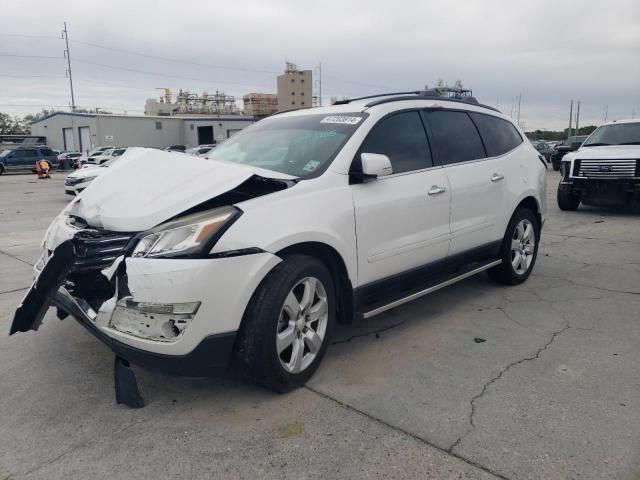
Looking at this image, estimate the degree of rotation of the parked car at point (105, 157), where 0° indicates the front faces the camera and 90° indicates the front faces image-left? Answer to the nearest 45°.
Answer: approximately 45°

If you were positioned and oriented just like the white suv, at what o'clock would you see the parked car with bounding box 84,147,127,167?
The parked car is roughly at 4 o'clock from the white suv.

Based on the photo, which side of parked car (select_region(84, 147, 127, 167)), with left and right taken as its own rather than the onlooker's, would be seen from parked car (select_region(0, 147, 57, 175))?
front

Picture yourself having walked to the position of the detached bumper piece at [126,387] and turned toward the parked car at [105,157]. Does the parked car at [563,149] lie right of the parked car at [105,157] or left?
right

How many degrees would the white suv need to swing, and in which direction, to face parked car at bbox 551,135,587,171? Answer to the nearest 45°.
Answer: approximately 180°

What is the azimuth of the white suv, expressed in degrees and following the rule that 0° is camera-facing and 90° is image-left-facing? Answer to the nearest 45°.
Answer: approximately 45°

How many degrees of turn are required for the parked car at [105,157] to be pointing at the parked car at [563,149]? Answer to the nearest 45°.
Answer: approximately 90° to its left

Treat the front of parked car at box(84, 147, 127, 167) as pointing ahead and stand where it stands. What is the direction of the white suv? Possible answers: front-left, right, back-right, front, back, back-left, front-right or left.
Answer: front-left

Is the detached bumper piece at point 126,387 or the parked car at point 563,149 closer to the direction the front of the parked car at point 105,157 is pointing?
the detached bumper piece

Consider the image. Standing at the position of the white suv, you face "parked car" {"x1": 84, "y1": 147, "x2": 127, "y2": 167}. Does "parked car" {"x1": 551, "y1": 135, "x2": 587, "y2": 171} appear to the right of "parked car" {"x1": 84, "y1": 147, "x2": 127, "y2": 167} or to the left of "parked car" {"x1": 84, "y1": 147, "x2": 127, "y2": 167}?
right

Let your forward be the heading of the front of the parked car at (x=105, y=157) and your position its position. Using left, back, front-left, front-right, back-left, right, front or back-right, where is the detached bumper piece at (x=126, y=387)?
front-left
